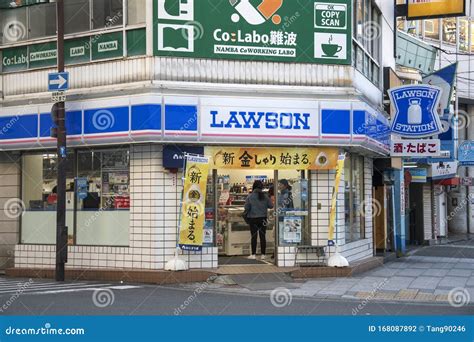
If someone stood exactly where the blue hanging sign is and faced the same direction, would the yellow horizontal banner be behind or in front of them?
in front

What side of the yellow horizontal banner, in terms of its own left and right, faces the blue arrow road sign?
right

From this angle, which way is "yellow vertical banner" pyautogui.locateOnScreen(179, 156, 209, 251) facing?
toward the camera

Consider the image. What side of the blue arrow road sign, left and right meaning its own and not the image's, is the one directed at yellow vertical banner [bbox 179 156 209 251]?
left

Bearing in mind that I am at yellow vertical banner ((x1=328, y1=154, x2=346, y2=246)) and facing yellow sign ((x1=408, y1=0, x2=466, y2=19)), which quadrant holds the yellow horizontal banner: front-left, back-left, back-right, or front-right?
back-left

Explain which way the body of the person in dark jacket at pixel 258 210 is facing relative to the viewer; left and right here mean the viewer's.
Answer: facing away from the viewer

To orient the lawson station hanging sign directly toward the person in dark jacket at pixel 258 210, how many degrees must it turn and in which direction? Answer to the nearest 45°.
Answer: approximately 45° to its right

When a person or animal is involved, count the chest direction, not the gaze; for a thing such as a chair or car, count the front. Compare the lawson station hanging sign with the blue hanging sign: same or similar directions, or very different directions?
same or similar directions

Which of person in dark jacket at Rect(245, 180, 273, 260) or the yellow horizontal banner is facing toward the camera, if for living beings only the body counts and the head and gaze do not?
the yellow horizontal banner

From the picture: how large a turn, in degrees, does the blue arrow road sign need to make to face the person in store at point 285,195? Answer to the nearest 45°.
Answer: approximately 90° to its left

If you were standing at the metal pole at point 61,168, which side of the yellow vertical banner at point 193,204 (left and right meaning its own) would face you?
right

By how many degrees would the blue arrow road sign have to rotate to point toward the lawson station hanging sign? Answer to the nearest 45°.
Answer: approximately 90° to its left

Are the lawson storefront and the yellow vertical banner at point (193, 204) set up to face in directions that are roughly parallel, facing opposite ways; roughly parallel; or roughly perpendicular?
roughly parallel

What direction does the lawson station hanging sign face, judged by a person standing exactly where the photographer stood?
facing the viewer

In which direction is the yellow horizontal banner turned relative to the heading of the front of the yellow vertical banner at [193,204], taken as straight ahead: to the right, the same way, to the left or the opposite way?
the same way
